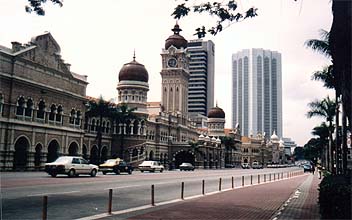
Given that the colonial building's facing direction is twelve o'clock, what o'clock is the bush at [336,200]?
The bush is roughly at 1 o'clock from the colonial building.

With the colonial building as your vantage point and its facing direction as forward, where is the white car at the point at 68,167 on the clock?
The white car is roughly at 1 o'clock from the colonial building.

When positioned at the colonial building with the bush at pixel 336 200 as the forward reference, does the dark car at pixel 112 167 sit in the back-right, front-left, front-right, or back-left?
front-left

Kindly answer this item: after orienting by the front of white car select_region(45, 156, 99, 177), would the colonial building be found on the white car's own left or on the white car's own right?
on the white car's own left

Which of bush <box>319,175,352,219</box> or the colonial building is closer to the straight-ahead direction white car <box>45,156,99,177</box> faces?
the colonial building

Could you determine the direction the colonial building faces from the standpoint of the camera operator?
facing the viewer and to the right of the viewer

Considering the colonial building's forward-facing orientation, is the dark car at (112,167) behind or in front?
in front

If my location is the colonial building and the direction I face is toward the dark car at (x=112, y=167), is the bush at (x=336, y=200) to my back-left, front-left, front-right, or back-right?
front-right

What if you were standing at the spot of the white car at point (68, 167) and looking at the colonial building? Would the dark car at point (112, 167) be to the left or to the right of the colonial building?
right
